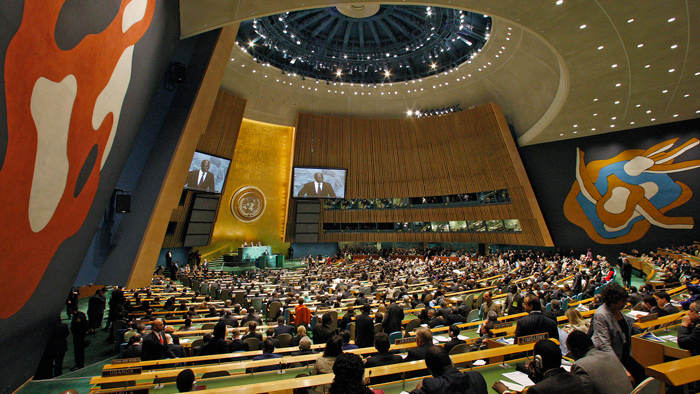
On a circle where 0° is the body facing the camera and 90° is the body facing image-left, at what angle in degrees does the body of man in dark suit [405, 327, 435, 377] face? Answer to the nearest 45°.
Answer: approximately 135°

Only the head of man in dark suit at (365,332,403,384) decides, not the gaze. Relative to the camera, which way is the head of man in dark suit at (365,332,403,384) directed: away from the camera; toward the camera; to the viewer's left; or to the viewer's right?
away from the camera

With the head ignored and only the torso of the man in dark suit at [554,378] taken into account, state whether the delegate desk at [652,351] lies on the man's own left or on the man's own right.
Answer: on the man's own right

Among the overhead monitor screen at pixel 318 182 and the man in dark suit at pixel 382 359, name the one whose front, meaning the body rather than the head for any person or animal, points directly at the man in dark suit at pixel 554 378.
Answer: the overhead monitor screen

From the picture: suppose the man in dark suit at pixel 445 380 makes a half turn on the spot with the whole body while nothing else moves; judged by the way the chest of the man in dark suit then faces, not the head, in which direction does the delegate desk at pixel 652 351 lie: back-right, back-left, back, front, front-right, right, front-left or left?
left

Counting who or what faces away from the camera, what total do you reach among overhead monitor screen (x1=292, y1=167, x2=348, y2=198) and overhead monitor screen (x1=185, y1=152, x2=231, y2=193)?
0

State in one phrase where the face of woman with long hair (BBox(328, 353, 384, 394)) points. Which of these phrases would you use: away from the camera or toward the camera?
away from the camera

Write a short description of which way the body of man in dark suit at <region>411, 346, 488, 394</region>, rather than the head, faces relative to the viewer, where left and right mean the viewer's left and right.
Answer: facing away from the viewer and to the left of the viewer

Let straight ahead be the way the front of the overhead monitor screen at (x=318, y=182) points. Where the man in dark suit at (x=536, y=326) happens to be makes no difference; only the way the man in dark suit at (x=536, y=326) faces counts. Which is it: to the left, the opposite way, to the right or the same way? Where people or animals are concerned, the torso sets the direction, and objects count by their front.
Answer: the opposite way

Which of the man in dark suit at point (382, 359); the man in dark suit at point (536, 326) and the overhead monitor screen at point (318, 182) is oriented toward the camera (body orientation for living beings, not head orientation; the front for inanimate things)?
the overhead monitor screen

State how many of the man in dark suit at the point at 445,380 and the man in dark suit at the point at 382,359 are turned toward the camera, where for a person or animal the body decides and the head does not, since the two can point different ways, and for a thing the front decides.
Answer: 0

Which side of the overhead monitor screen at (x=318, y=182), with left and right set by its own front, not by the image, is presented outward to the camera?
front

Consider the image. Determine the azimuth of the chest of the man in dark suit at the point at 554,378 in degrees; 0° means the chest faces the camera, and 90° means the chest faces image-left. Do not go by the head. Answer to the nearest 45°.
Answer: approximately 135°

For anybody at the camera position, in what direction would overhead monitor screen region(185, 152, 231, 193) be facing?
facing the viewer and to the right of the viewer

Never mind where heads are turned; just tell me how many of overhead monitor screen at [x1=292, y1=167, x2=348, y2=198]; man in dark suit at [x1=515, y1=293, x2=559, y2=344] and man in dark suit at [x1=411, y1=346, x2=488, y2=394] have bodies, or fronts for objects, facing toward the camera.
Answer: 1

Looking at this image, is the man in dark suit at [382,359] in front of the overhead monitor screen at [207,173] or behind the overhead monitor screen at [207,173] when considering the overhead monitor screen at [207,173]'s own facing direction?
in front
